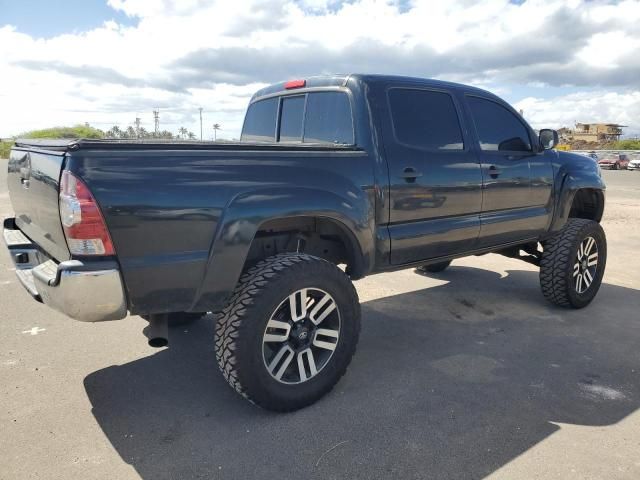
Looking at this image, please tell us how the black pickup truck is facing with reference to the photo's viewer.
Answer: facing away from the viewer and to the right of the viewer
